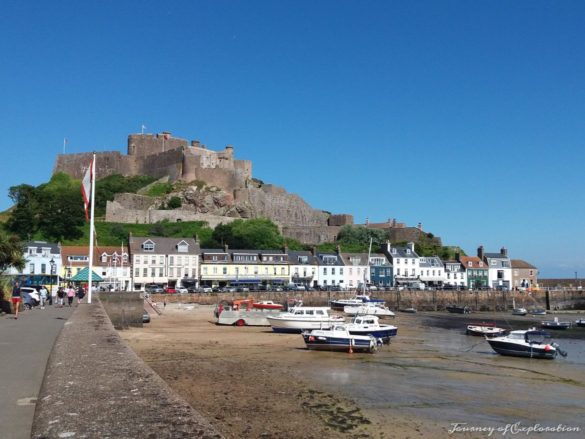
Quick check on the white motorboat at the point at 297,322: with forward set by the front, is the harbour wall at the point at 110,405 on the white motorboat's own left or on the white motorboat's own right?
on the white motorboat's own left

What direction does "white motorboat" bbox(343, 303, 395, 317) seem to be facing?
to the viewer's left

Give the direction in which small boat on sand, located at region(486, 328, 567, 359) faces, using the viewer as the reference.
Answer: facing to the left of the viewer

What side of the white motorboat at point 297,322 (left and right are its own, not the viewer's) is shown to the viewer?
left

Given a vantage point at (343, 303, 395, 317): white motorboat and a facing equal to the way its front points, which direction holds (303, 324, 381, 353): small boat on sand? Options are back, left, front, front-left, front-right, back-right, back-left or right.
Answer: left

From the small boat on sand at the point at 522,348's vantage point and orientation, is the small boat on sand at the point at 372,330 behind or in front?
in front

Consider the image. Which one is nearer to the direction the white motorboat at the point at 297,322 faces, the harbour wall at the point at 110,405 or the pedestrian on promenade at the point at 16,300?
the pedestrian on promenade

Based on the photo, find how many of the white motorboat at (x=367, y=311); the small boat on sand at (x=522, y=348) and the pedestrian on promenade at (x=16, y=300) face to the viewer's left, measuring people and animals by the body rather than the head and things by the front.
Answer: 2
